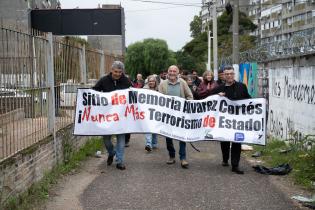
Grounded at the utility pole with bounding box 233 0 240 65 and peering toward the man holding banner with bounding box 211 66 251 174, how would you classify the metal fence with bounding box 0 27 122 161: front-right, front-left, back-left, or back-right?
front-right

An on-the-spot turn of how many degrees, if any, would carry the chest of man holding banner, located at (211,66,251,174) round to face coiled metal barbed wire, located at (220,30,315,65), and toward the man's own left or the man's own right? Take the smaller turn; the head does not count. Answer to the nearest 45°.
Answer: approximately 135° to the man's own left

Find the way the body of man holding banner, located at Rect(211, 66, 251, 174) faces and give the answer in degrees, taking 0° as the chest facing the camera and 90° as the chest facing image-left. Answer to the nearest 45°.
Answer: approximately 0°

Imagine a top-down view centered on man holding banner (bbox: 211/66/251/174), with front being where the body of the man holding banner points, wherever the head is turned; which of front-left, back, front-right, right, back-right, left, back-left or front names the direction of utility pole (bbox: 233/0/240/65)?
back

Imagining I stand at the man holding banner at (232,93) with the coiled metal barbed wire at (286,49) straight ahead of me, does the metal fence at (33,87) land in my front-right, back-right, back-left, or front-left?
back-left

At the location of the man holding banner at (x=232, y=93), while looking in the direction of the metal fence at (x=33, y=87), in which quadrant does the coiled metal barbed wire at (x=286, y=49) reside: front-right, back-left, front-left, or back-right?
back-right

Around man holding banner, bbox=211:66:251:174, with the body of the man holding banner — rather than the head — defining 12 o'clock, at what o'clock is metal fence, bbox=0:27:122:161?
The metal fence is roughly at 2 o'clock from the man holding banner.

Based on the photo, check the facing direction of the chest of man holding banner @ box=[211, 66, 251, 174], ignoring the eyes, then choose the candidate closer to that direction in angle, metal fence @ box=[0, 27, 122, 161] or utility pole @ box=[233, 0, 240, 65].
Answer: the metal fence
